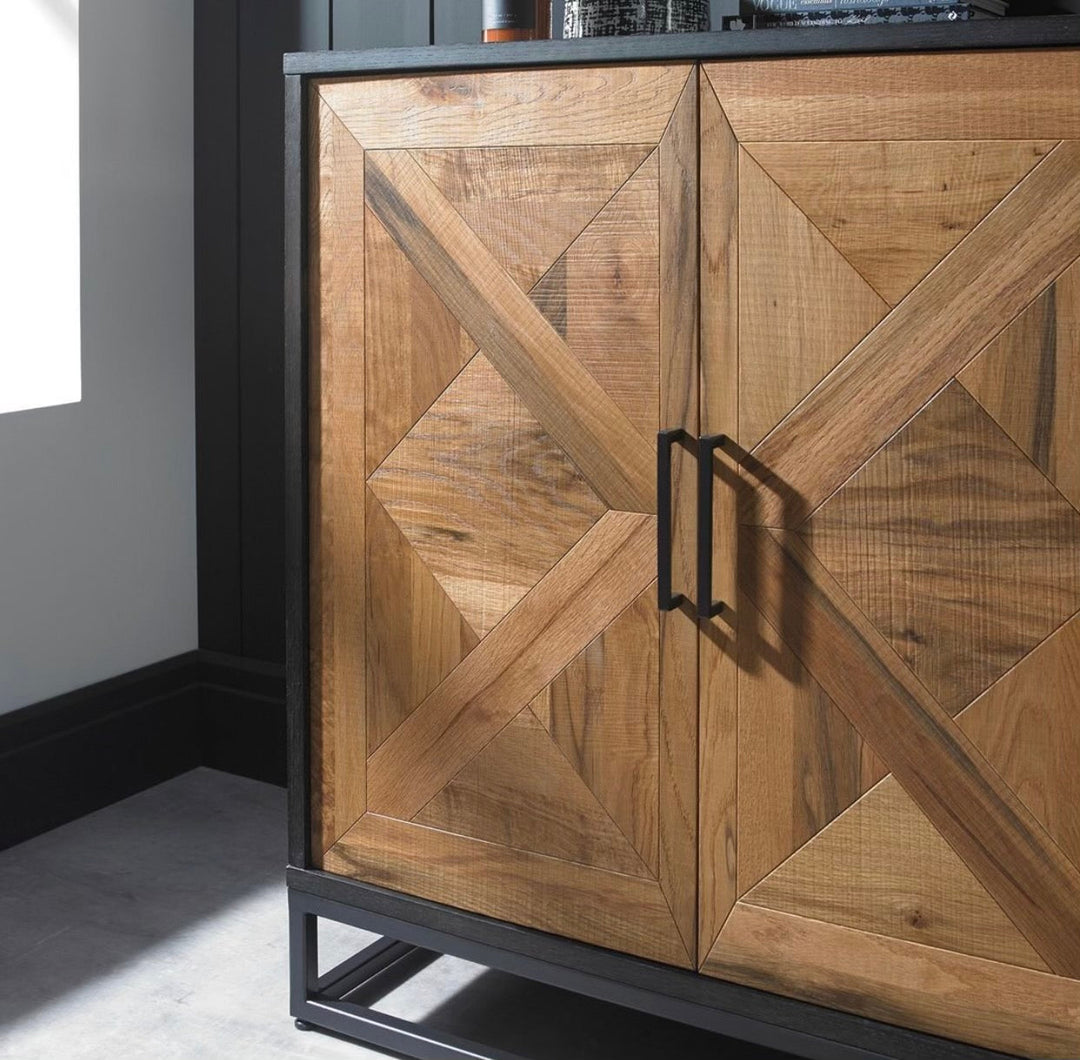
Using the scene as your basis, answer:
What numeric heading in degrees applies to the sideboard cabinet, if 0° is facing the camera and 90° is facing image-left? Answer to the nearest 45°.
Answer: approximately 45°
